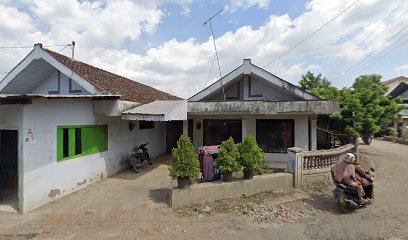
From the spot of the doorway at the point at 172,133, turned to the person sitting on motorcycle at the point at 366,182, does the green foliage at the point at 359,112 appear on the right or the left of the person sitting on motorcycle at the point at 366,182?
left

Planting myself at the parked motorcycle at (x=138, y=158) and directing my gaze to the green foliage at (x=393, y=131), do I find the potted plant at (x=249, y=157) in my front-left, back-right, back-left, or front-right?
front-right

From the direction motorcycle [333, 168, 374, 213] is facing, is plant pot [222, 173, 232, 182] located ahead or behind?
behind

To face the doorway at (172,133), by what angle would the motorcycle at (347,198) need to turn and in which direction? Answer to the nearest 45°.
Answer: approximately 90° to its left

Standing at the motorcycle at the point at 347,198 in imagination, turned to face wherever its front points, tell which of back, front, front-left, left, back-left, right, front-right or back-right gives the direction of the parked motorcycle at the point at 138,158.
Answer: back-left

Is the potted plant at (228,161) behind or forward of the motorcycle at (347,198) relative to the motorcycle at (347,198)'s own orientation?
behind

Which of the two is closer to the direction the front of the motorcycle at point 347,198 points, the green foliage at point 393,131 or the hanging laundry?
the green foliage

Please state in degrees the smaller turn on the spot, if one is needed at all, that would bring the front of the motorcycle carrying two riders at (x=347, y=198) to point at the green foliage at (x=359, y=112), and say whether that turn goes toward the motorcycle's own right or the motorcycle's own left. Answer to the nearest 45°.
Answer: approximately 45° to the motorcycle's own left

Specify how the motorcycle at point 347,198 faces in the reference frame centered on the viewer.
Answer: facing away from the viewer and to the right of the viewer

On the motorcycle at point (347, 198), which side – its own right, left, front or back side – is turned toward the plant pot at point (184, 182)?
back

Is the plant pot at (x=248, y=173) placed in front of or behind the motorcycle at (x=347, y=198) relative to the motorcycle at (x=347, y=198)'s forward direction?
behind

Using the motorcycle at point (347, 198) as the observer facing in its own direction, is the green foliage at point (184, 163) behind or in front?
behind
